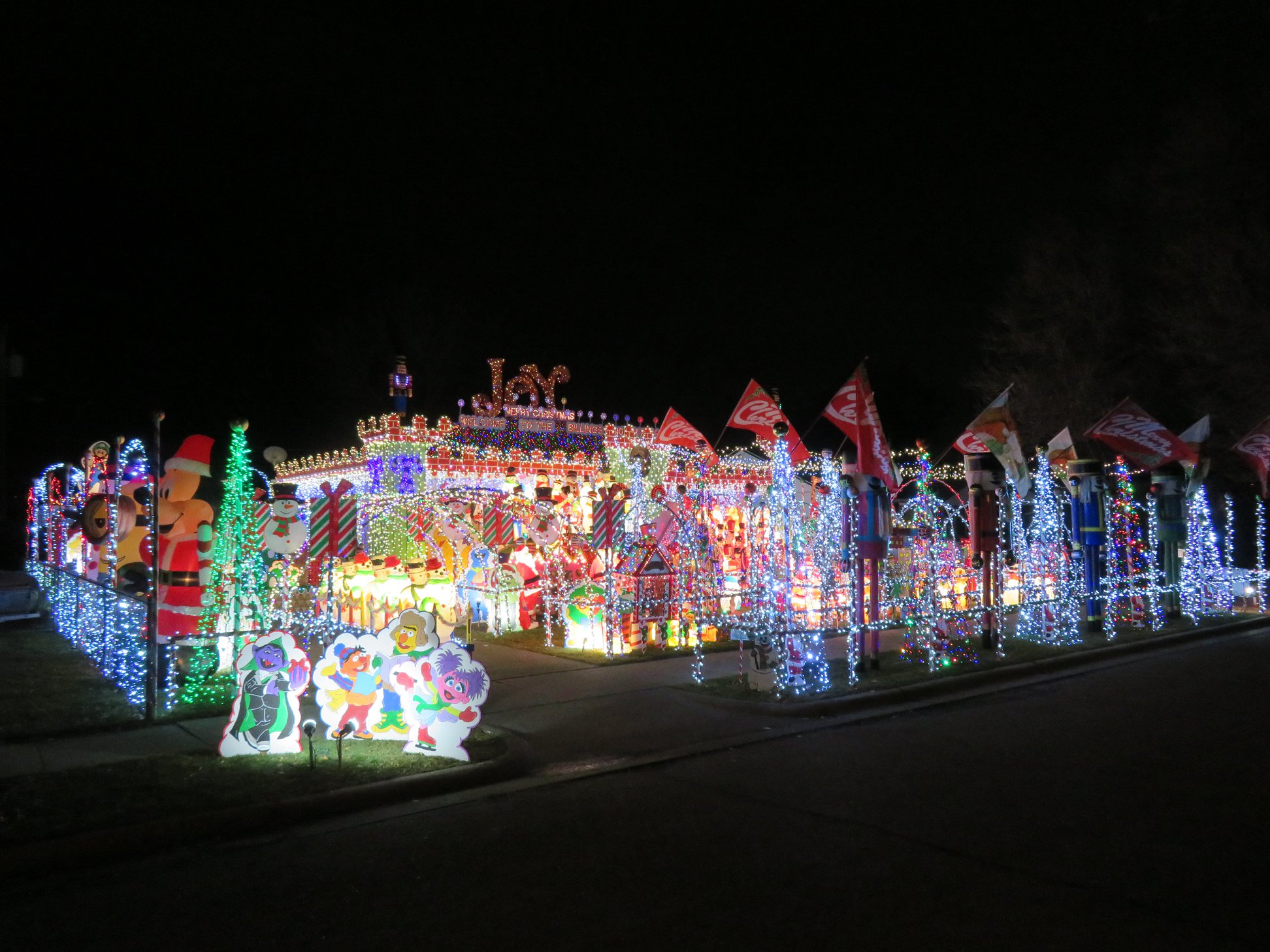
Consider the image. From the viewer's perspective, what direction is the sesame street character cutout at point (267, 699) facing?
toward the camera

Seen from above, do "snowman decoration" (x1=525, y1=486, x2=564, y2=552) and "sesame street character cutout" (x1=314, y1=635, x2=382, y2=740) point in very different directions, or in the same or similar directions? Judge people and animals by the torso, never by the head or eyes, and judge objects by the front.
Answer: same or similar directions

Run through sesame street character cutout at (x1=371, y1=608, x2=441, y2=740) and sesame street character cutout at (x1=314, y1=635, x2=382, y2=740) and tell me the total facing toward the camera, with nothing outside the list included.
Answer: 2

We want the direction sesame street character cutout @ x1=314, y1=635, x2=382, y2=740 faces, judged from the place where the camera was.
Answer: facing the viewer

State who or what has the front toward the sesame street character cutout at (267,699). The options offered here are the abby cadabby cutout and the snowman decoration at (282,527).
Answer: the snowman decoration

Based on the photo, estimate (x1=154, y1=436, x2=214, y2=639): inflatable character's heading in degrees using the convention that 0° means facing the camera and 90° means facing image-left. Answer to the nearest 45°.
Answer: approximately 45°

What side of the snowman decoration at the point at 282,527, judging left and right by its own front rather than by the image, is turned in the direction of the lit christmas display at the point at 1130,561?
left

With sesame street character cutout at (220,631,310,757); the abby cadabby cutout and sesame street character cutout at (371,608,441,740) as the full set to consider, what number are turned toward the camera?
3

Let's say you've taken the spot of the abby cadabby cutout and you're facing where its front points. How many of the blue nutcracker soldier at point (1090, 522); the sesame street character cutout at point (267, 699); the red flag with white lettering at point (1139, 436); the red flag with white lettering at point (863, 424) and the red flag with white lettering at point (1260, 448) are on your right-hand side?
1

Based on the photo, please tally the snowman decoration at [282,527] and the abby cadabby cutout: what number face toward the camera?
2

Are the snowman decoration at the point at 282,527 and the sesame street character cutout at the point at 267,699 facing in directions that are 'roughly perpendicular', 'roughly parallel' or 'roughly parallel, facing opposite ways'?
roughly parallel

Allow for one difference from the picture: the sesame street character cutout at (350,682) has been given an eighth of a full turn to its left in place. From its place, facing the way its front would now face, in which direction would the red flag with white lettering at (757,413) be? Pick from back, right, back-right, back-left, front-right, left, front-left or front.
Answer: left
